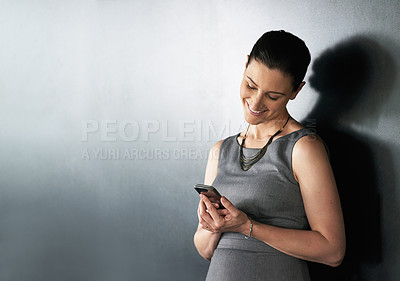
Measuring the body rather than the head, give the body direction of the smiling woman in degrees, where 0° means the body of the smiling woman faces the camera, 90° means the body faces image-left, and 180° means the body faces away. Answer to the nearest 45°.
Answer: approximately 45°

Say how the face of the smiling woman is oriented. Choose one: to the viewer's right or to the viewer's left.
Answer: to the viewer's left
